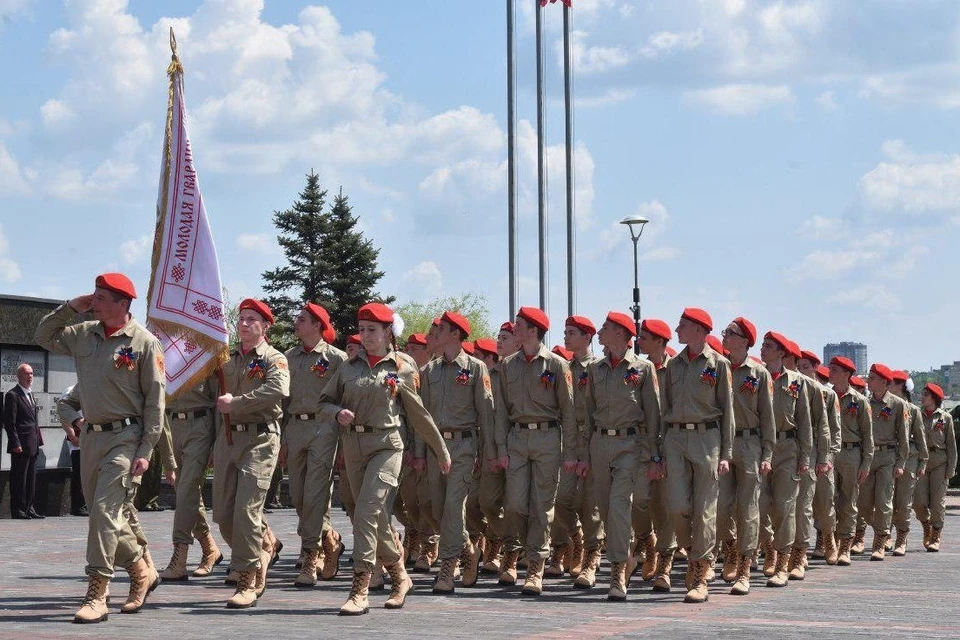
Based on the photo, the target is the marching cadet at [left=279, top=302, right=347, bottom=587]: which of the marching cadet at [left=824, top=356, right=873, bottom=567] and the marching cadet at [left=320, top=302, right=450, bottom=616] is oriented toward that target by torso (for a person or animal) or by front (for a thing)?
the marching cadet at [left=824, top=356, right=873, bottom=567]

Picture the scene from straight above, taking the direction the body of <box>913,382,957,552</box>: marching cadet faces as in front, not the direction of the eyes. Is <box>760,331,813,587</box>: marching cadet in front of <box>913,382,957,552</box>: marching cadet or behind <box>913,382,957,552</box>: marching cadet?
in front

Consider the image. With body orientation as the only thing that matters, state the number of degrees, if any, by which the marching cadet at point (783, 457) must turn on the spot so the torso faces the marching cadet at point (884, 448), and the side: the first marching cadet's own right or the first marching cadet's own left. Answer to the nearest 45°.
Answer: approximately 135° to the first marching cadet's own right

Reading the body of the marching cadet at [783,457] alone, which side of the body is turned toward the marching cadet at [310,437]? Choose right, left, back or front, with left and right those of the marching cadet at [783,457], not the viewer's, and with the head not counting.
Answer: front

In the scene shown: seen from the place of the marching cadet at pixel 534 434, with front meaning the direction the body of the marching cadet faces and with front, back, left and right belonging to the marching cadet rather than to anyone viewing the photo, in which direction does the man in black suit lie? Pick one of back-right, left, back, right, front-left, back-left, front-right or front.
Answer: right

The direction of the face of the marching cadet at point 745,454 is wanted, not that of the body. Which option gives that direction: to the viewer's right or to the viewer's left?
to the viewer's left

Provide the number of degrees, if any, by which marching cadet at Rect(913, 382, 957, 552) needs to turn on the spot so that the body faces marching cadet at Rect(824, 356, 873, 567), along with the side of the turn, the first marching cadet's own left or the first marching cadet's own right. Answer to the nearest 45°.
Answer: approximately 45° to the first marching cadet's own left

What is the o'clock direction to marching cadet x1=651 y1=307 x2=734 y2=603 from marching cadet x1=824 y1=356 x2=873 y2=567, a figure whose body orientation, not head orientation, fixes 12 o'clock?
marching cadet x1=651 y1=307 x2=734 y2=603 is roughly at 11 o'clock from marching cadet x1=824 y1=356 x2=873 y2=567.

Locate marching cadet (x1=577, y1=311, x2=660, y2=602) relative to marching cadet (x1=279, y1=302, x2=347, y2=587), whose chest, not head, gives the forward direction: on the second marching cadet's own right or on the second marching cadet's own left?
on the second marching cadet's own left

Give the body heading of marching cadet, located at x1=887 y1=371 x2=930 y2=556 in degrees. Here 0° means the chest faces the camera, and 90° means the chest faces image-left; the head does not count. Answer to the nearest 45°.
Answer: approximately 45°

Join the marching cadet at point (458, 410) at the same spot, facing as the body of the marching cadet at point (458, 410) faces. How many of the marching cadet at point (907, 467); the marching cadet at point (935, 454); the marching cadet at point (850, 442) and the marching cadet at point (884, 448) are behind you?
4

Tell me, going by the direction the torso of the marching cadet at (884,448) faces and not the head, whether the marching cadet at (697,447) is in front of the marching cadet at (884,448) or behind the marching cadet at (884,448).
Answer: in front

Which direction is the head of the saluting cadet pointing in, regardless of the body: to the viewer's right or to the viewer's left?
to the viewer's left

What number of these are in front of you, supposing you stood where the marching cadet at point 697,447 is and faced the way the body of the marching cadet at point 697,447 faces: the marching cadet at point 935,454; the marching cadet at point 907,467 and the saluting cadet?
1
